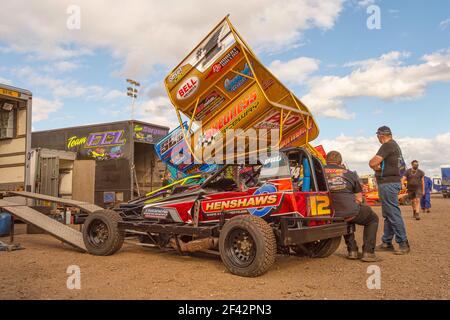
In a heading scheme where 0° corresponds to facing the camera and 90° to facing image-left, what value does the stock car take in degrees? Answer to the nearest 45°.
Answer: approximately 135°

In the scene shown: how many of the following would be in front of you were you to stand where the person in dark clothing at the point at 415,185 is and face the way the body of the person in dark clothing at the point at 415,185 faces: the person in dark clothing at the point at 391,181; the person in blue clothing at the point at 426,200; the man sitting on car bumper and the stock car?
3

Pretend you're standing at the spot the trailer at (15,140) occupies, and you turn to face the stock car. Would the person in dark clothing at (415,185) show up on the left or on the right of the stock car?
left

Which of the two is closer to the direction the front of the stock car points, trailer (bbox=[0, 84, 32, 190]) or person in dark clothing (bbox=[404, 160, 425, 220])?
the trailer

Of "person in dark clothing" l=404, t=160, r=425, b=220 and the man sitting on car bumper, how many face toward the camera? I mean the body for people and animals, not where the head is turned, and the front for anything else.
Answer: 1
